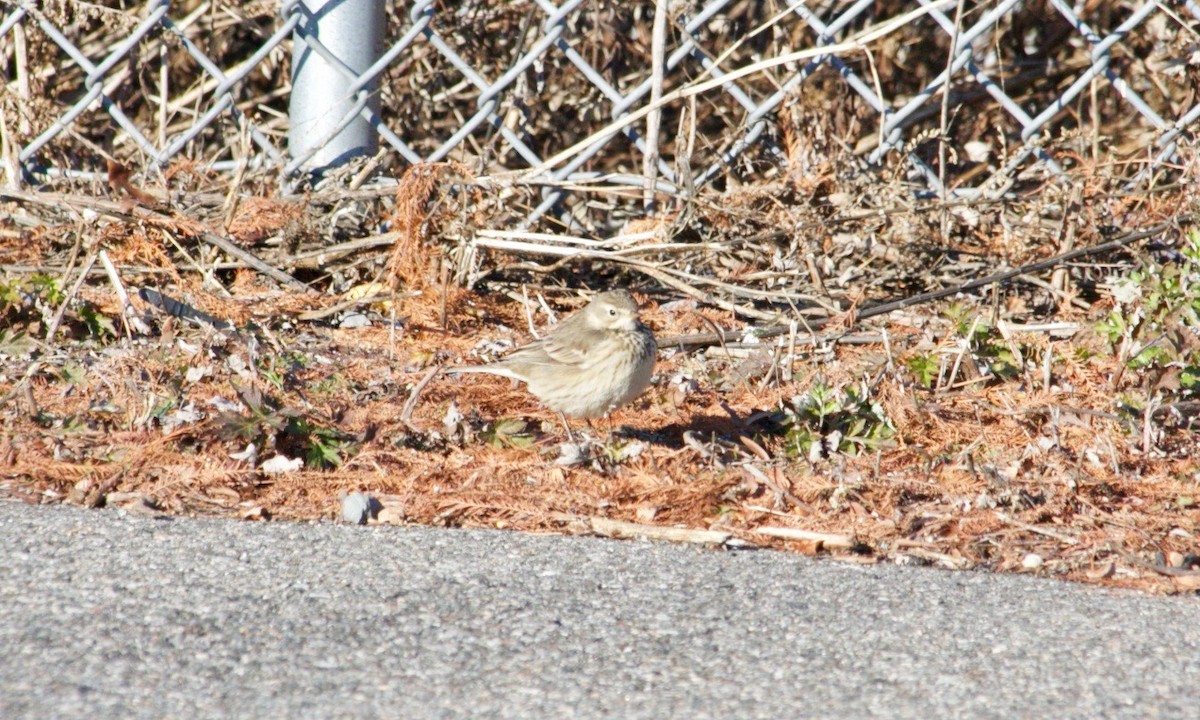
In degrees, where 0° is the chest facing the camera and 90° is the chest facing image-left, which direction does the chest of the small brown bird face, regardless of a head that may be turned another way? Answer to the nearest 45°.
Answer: approximately 315°

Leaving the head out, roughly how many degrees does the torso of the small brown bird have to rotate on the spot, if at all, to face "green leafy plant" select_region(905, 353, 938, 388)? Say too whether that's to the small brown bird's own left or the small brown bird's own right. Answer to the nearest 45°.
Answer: approximately 45° to the small brown bird's own left

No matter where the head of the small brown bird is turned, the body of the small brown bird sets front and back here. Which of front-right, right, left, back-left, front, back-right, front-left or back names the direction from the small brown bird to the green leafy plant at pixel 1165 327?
front-left

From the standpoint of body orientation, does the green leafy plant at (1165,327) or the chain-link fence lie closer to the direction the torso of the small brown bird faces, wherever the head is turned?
the green leafy plant

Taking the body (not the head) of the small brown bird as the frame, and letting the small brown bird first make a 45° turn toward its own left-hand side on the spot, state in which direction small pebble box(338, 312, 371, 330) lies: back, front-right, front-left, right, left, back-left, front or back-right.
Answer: back-left

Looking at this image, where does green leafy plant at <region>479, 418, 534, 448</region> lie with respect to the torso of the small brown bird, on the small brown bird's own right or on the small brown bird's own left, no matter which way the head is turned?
on the small brown bird's own right

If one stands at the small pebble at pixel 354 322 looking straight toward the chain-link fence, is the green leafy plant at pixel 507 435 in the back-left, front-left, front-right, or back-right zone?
back-right
